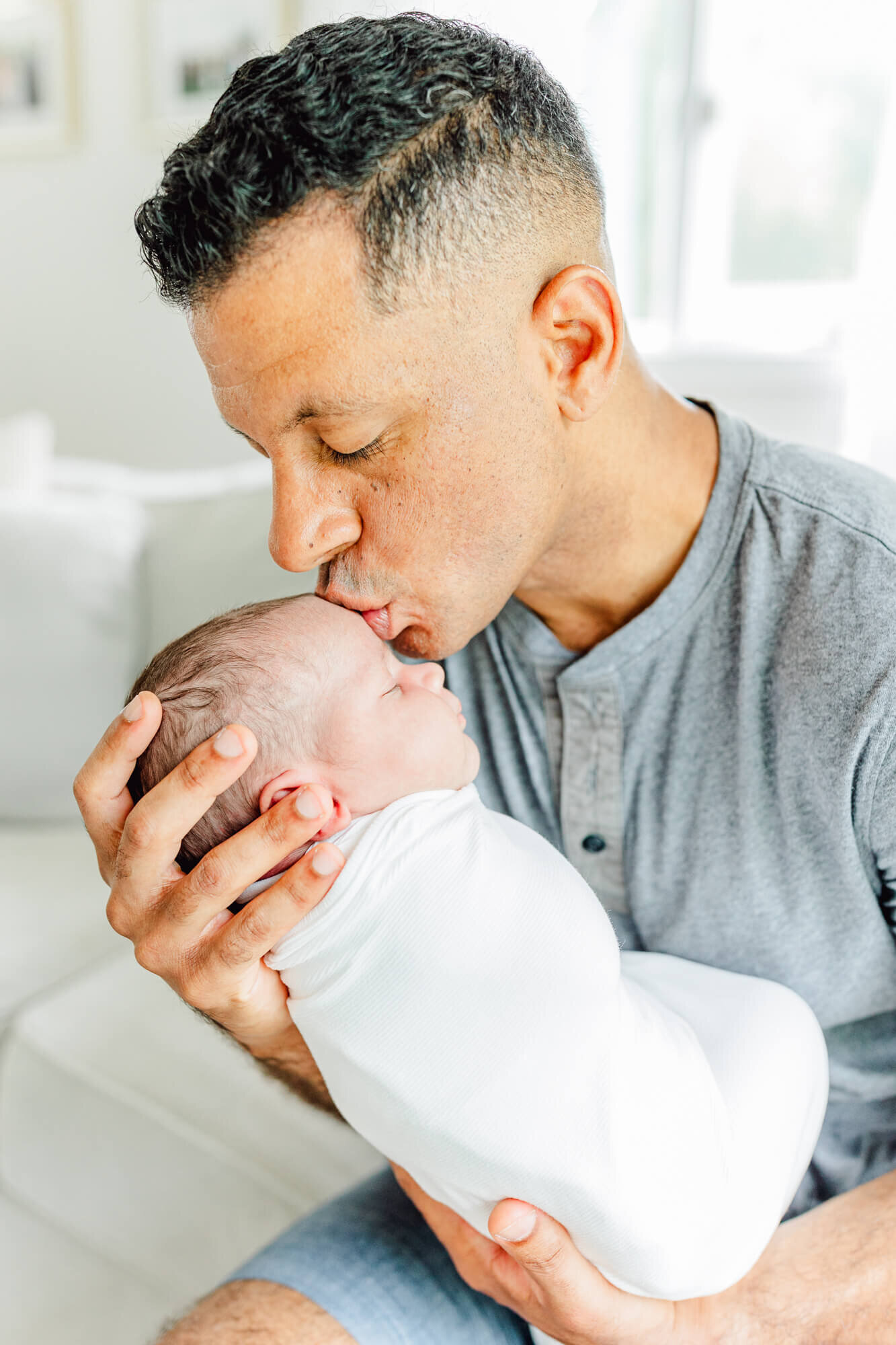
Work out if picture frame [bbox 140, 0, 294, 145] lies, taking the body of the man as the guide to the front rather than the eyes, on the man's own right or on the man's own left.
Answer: on the man's own right

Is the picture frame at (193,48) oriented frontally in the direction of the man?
yes

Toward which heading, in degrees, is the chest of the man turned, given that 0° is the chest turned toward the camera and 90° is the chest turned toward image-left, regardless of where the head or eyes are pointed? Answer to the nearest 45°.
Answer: approximately 45°

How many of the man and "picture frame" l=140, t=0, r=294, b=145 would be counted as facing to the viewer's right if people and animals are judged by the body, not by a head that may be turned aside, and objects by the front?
0

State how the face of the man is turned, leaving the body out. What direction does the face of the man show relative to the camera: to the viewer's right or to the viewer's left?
to the viewer's left

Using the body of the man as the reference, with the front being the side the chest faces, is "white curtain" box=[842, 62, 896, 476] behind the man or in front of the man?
behind

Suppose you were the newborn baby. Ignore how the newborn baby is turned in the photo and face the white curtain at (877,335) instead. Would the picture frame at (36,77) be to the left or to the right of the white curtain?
left

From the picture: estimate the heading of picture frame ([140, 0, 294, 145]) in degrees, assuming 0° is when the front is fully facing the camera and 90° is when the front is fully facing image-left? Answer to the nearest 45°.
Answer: approximately 0°

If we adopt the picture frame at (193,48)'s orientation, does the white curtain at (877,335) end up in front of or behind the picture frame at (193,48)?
in front

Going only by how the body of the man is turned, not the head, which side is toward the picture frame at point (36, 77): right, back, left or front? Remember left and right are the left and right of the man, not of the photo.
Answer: right
